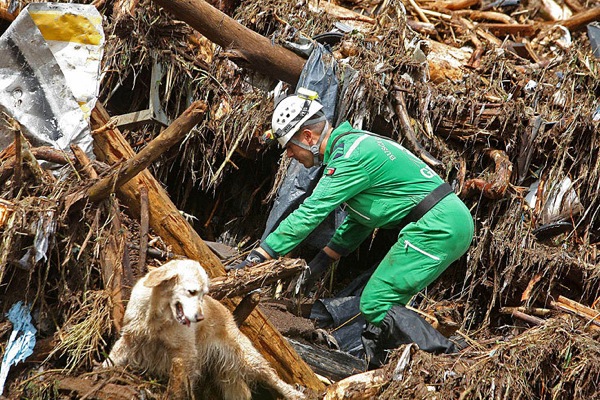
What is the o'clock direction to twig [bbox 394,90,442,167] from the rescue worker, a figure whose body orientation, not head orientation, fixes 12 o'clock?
The twig is roughly at 3 o'clock from the rescue worker.

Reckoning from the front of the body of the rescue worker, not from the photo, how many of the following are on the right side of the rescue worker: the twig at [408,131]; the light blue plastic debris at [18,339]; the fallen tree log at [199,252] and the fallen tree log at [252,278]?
1

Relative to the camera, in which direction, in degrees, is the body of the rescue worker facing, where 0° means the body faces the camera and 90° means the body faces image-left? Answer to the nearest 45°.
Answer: approximately 90°

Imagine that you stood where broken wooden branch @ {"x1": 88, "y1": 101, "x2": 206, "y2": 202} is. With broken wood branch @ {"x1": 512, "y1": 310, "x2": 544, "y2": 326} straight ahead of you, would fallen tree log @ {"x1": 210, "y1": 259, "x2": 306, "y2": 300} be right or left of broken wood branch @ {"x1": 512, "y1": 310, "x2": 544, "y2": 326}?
right

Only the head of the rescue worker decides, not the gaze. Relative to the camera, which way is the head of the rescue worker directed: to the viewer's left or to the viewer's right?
to the viewer's left

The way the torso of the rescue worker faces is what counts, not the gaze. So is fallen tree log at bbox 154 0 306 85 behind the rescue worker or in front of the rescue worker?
in front

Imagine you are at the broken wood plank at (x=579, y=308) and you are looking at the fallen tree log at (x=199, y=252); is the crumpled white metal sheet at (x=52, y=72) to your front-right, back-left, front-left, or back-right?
front-right

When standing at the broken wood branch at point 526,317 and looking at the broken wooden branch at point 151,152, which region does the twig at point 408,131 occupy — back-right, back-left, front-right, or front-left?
front-right

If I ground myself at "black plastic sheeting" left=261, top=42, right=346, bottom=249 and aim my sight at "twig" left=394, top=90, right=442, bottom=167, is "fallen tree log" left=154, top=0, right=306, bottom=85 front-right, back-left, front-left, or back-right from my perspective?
back-left

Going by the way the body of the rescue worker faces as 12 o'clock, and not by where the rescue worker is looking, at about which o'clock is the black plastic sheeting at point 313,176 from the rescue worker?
The black plastic sheeting is roughly at 2 o'clock from the rescue worker.

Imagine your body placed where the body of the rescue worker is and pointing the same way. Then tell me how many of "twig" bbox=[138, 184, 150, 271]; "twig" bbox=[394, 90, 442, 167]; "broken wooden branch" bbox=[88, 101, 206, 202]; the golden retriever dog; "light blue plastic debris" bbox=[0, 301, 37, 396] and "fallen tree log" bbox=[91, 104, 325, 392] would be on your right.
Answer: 1

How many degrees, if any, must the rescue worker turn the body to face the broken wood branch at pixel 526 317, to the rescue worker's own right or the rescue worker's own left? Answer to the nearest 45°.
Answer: approximately 135° to the rescue worker's own right

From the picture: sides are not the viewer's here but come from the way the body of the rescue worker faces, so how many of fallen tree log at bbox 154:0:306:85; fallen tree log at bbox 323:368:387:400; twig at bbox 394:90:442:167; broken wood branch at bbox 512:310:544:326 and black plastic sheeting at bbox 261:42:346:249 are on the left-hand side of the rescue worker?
1

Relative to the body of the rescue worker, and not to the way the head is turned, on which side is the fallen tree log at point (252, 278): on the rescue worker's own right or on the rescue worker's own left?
on the rescue worker's own left
